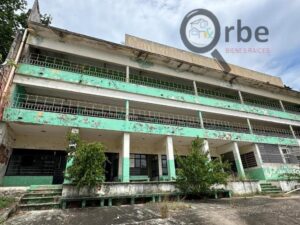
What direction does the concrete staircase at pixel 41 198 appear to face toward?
toward the camera

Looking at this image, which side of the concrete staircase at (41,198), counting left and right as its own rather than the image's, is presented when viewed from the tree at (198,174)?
left

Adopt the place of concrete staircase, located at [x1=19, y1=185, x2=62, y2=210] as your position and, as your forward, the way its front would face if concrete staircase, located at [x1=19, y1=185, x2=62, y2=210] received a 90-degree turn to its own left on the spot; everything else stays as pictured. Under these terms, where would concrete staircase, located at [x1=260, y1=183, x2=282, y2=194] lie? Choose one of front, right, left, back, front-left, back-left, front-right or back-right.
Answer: front
